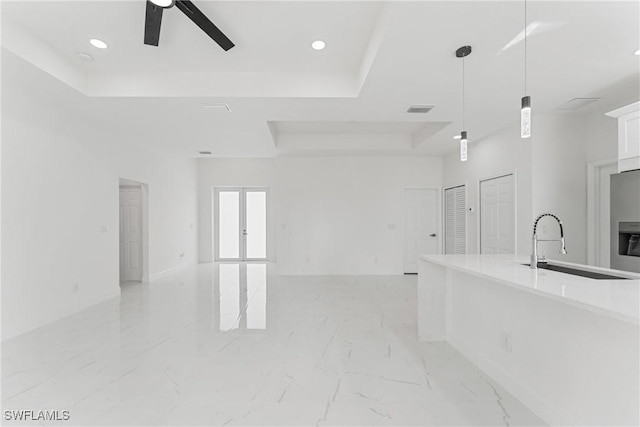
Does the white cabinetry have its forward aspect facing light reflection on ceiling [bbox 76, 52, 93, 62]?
yes

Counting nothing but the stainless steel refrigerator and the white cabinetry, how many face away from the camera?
0

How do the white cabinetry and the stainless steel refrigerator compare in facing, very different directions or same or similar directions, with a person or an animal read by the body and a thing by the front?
same or similar directions

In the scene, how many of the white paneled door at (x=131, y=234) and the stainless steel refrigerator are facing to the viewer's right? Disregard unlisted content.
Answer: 0

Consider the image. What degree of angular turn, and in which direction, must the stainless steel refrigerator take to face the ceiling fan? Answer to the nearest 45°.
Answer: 0° — it already faces it

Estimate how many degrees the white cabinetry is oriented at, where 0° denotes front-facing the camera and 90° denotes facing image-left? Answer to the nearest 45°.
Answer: approximately 45°

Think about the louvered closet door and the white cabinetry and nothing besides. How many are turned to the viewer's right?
0

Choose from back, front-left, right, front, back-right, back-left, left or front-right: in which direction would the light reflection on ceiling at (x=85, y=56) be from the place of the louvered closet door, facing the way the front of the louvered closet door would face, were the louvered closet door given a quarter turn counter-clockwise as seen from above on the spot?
right

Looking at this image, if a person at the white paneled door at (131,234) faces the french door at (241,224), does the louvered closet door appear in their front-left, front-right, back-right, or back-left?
front-right

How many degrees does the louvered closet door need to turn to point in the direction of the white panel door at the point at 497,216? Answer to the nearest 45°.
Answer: approximately 90° to its left

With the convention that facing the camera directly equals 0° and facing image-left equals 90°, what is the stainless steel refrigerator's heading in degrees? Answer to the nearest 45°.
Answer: approximately 45°

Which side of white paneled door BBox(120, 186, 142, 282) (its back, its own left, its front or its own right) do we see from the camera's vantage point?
front

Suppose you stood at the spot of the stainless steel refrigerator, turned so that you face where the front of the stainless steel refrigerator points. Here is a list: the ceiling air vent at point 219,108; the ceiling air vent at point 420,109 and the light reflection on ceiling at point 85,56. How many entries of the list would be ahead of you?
3

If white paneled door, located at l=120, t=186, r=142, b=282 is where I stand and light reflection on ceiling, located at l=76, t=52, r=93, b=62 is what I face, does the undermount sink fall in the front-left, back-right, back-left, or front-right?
front-left
